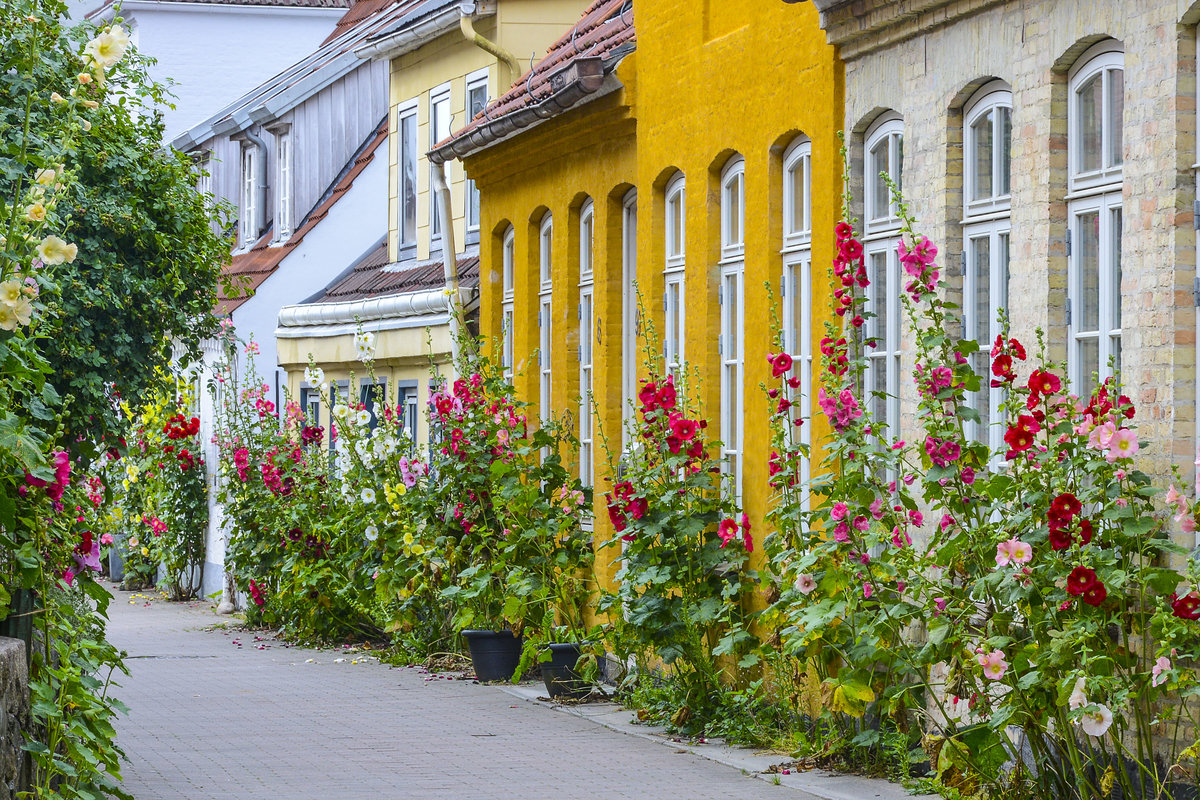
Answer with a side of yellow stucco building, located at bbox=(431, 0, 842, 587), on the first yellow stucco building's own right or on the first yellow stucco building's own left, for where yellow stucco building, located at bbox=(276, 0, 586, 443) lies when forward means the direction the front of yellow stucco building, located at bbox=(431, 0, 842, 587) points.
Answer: on the first yellow stucco building's own right

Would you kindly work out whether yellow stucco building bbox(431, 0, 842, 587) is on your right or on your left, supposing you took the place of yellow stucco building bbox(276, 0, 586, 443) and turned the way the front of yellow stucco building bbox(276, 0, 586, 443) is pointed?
on your left

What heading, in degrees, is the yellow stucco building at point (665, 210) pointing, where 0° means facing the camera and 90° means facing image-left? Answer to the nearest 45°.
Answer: approximately 45°

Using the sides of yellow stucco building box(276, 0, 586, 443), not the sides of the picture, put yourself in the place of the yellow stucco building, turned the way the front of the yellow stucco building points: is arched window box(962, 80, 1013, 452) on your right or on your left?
on your left

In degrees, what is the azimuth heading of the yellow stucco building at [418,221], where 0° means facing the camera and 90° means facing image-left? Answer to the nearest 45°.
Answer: approximately 45°

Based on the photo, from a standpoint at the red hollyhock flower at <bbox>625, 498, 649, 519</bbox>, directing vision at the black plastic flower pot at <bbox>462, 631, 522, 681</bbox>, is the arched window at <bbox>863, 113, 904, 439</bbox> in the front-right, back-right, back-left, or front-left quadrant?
back-right
